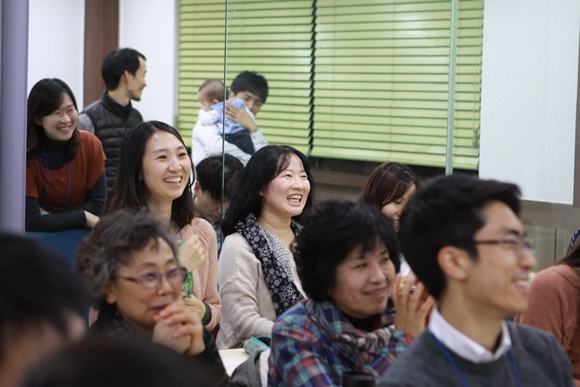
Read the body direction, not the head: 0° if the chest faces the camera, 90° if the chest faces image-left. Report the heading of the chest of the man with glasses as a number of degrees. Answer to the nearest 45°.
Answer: approximately 315°

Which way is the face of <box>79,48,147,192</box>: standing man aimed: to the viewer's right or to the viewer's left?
to the viewer's right

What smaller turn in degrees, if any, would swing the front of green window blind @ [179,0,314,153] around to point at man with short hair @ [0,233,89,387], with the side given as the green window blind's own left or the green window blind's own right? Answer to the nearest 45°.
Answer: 0° — it already faces them

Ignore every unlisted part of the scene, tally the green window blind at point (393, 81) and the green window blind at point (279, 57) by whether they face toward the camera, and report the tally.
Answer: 2

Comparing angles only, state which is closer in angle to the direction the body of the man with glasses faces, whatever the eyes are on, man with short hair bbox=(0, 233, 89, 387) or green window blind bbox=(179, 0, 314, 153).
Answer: the man with short hair

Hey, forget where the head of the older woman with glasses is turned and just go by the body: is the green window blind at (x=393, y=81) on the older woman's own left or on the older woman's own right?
on the older woman's own left

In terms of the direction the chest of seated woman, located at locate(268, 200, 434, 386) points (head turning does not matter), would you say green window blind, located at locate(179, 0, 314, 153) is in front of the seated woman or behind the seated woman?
behind

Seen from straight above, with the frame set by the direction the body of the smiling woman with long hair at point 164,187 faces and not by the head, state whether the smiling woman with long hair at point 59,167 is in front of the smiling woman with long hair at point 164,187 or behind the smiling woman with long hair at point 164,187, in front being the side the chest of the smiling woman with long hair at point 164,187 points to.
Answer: behind

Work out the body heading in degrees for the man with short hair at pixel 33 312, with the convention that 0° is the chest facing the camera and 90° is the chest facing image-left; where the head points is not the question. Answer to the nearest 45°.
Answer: approximately 225°

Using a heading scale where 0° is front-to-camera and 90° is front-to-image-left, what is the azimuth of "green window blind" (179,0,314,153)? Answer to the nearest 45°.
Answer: approximately 0°

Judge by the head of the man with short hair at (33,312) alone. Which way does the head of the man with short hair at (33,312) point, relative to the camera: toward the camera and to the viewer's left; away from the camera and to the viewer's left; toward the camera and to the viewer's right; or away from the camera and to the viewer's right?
away from the camera and to the viewer's right
